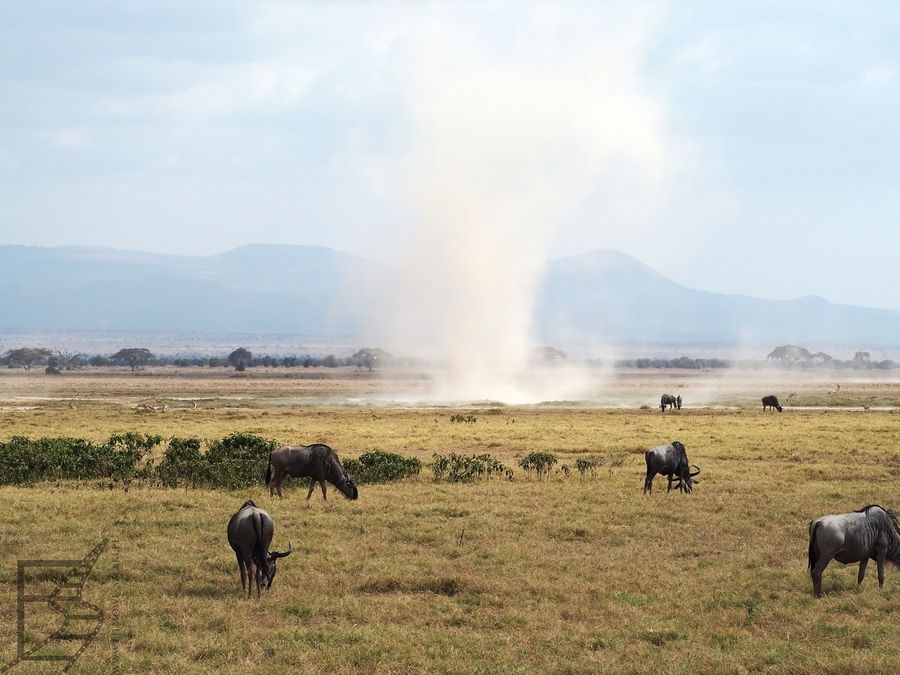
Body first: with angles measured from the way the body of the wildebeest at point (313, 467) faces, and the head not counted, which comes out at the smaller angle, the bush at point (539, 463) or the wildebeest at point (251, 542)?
the bush

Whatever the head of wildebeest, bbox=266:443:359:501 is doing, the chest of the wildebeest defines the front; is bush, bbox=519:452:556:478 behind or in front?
in front

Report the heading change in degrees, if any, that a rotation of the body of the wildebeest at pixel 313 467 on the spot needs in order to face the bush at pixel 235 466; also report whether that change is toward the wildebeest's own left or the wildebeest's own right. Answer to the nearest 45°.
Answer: approximately 135° to the wildebeest's own left

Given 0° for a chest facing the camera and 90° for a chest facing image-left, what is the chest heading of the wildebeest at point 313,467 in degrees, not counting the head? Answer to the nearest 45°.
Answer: approximately 270°

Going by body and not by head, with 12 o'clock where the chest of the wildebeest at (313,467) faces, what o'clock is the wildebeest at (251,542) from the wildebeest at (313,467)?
the wildebeest at (251,542) is roughly at 3 o'clock from the wildebeest at (313,467).

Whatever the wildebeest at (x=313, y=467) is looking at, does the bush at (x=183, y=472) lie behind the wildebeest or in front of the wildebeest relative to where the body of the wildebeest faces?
behind

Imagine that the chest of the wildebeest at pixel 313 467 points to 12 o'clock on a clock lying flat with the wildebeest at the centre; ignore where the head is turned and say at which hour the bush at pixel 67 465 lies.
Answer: The bush is roughly at 7 o'clock from the wildebeest.
